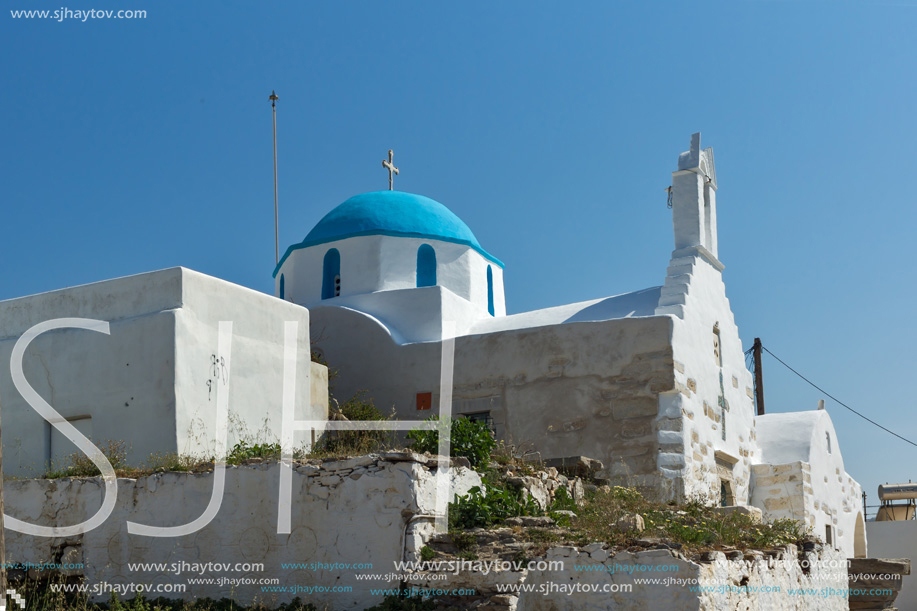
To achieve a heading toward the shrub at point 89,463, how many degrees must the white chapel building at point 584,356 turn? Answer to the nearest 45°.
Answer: approximately 90° to its right

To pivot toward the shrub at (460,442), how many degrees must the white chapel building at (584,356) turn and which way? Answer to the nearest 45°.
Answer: approximately 45° to its right

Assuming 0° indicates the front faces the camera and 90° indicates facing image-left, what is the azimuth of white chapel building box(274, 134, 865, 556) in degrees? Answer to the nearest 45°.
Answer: approximately 315°

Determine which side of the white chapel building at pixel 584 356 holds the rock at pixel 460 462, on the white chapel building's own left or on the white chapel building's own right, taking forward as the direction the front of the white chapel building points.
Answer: on the white chapel building's own right

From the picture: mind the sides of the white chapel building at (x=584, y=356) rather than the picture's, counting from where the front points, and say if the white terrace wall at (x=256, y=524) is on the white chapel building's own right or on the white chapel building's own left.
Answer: on the white chapel building's own right

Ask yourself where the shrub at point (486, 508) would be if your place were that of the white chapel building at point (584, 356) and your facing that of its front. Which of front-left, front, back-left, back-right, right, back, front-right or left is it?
front-right

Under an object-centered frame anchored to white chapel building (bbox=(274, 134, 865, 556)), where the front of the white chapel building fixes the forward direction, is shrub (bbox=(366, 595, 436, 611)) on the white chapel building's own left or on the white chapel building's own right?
on the white chapel building's own right

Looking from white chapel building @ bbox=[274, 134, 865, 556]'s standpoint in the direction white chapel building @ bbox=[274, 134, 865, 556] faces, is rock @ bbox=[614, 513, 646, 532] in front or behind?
in front

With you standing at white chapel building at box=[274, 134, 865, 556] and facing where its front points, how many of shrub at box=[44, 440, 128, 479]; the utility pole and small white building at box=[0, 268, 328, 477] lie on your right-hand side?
2
